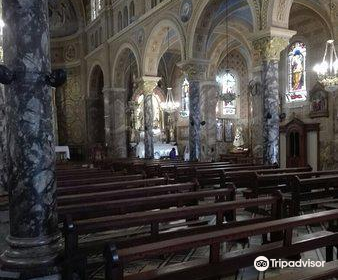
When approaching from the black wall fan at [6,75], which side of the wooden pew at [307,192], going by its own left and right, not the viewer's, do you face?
left

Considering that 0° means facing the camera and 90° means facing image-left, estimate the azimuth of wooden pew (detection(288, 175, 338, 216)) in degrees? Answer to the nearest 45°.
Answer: approximately 135°

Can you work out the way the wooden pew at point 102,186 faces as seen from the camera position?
facing away from the viewer and to the left of the viewer

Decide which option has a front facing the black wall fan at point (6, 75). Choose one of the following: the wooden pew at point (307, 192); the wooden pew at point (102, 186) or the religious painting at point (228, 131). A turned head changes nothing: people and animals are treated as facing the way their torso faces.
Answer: the religious painting

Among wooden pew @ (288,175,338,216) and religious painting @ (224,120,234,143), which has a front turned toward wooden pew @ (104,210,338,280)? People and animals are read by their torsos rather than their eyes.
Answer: the religious painting

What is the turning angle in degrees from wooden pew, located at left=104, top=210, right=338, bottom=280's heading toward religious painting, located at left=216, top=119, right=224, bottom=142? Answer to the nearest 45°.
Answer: approximately 45° to its right

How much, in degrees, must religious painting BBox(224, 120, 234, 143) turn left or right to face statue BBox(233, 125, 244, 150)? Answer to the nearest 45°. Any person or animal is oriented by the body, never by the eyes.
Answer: approximately 45° to its left

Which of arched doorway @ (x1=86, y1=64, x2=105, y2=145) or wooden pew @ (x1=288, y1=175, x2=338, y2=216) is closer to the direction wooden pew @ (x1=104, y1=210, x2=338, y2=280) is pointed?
the arched doorway
